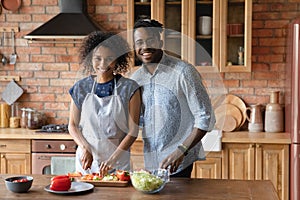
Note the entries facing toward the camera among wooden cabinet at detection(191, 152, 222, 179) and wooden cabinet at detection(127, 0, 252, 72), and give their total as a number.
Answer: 2

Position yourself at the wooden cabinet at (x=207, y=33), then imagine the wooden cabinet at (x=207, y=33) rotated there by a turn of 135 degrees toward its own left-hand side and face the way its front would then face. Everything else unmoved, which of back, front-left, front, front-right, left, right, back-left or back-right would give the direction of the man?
back-right

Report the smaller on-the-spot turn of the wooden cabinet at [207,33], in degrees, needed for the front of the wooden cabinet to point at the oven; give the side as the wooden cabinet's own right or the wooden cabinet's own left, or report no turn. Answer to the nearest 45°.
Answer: approximately 90° to the wooden cabinet's own right

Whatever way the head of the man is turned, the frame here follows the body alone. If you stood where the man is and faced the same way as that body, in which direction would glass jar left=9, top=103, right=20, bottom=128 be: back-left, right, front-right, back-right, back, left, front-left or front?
right

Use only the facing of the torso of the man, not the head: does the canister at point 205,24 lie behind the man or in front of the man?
behind

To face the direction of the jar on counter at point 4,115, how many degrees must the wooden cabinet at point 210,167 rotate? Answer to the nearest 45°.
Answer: approximately 90° to its right

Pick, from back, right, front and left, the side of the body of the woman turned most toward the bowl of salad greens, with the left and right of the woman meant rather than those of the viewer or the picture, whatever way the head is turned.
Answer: front

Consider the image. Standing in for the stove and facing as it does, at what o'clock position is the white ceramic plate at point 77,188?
The white ceramic plate is roughly at 12 o'clock from the stove.

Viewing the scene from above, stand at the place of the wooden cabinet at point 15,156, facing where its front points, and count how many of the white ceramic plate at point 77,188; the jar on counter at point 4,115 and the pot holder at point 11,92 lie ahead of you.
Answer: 1

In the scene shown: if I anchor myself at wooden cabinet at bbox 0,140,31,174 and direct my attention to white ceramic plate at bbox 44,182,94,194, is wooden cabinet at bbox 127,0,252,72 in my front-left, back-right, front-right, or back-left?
front-left

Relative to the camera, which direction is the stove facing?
toward the camera

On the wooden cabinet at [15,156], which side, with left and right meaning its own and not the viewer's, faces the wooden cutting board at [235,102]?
left

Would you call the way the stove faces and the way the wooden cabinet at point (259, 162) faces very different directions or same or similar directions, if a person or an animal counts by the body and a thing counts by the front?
same or similar directions

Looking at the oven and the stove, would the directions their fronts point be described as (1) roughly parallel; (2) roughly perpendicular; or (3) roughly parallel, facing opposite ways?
roughly parallel

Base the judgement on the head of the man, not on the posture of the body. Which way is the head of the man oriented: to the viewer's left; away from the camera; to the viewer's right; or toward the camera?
toward the camera

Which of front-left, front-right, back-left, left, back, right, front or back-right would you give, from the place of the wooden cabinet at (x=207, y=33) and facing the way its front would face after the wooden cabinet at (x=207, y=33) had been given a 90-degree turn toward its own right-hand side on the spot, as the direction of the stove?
front

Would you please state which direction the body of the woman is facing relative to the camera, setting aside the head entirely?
toward the camera
